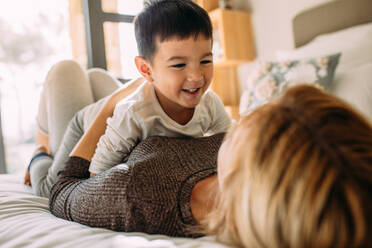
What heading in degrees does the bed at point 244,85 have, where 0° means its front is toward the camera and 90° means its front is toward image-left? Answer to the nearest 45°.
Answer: approximately 45°

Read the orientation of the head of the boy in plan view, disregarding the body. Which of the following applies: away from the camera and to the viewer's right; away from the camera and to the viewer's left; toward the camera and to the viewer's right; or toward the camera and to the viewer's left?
toward the camera and to the viewer's right

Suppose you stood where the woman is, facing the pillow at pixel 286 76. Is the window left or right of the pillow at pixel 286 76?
left

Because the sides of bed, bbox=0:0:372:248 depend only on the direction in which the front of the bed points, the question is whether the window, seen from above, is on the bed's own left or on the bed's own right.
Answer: on the bed's own right

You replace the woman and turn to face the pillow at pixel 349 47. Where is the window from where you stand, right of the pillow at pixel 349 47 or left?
left

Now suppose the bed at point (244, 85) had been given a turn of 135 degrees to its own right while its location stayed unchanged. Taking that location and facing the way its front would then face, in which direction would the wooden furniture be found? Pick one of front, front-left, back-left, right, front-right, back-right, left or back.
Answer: front
